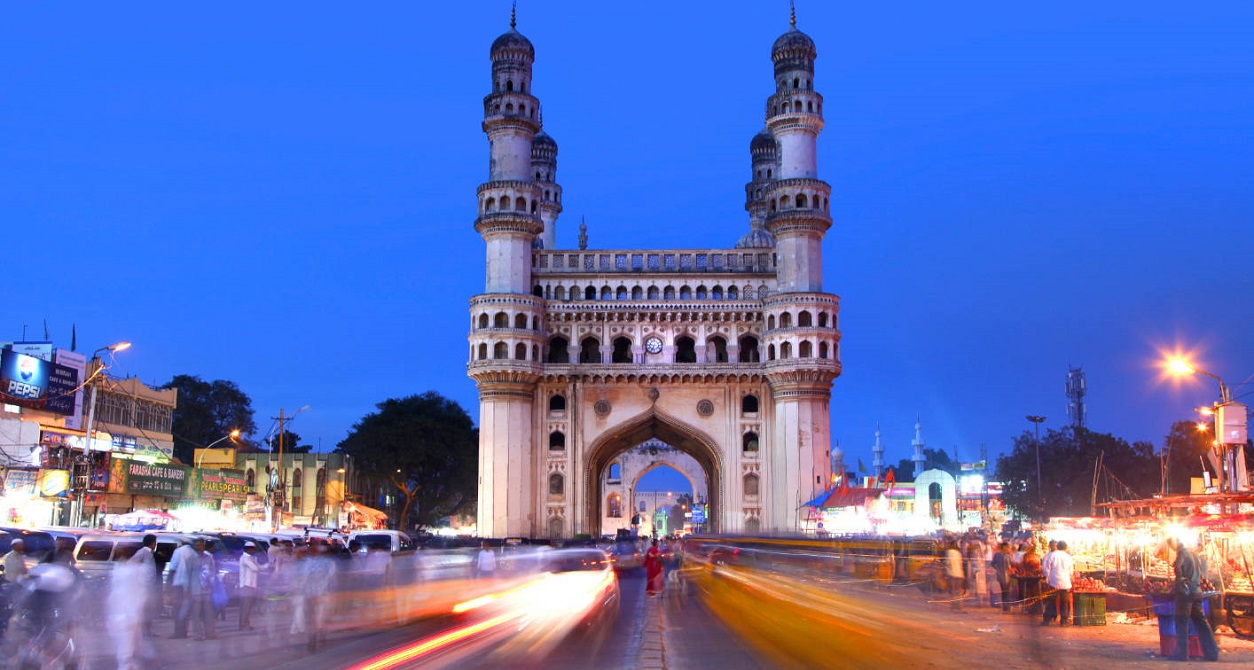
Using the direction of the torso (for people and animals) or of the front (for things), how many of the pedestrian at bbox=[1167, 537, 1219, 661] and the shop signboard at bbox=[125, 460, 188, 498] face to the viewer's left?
1

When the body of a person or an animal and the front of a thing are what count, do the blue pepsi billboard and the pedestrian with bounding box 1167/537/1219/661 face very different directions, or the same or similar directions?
very different directions

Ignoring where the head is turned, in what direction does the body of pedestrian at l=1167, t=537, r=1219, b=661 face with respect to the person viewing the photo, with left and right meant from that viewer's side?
facing to the left of the viewer

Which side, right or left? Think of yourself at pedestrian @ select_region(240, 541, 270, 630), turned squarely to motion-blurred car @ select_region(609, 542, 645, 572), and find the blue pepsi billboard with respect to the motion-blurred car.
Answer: left
